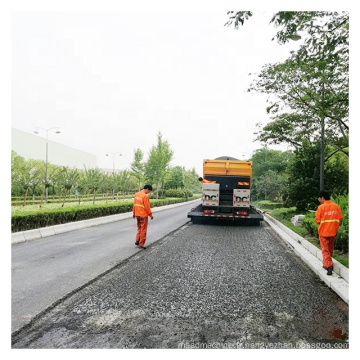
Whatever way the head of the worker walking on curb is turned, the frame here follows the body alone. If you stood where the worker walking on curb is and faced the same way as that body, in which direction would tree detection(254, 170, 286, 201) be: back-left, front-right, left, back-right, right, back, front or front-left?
front-right

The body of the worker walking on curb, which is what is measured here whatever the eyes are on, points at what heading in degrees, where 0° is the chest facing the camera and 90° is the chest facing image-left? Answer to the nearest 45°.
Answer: approximately 135°

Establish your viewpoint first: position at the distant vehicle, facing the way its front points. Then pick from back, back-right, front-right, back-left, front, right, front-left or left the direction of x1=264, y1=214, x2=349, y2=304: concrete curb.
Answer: back

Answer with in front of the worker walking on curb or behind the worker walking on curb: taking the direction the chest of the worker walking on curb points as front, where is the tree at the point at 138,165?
in front

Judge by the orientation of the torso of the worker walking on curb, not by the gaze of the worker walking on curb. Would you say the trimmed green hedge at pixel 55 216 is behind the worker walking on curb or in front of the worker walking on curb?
in front

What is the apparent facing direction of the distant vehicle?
away from the camera

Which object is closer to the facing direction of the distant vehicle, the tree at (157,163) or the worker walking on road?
the tree

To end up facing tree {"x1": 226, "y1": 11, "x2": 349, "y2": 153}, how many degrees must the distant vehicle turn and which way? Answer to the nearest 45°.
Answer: approximately 135° to its right

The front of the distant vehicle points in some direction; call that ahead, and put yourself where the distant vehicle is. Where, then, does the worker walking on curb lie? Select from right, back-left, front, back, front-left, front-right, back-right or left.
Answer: back
